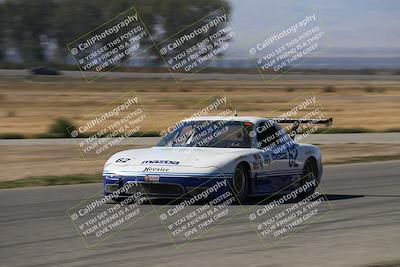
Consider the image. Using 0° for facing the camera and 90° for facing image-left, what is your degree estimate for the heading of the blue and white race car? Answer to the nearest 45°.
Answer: approximately 45°
